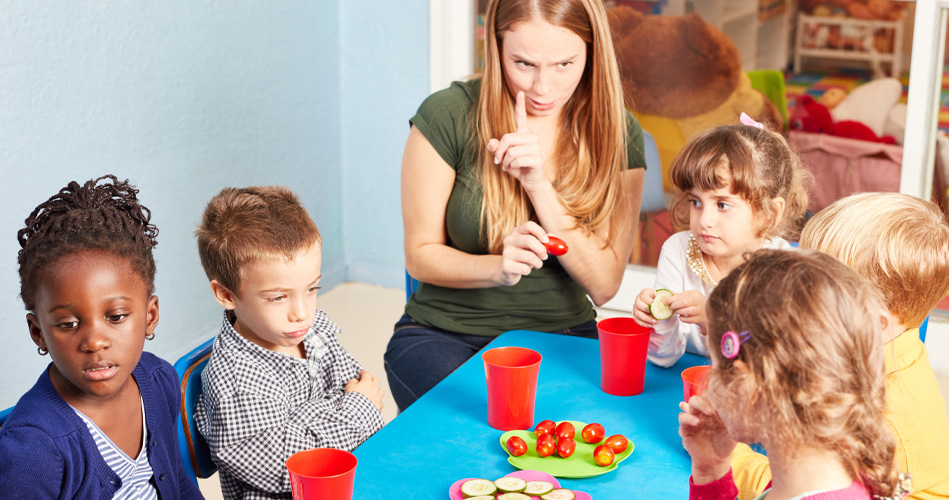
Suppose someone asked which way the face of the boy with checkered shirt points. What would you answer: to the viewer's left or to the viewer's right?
to the viewer's right

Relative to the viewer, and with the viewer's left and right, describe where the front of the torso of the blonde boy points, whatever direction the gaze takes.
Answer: facing to the left of the viewer

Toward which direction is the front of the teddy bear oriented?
away from the camera

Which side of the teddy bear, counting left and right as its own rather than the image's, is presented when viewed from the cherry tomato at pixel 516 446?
back

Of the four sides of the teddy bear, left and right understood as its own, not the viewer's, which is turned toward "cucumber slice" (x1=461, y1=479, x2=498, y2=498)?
back

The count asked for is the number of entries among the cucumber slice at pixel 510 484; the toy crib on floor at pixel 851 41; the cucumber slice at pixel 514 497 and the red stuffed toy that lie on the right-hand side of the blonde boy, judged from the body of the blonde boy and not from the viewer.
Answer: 2
